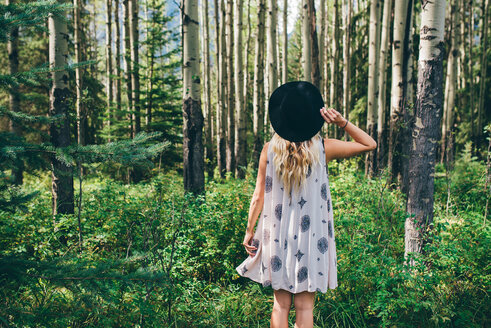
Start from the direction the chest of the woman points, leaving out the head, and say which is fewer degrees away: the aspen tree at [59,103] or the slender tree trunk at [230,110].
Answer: the slender tree trunk

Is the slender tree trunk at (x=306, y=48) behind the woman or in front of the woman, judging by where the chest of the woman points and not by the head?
in front

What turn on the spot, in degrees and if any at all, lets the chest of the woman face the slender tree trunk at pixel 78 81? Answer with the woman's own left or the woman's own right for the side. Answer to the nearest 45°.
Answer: approximately 45° to the woman's own left

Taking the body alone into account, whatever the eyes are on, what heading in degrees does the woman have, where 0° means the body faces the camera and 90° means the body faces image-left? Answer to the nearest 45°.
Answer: approximately 180°

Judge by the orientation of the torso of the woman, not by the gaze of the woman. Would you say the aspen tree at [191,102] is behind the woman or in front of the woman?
in front

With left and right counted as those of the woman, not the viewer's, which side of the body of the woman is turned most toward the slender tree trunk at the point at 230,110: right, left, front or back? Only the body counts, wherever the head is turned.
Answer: front

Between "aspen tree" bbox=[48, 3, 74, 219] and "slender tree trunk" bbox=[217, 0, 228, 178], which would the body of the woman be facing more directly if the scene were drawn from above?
the slender tree trunk

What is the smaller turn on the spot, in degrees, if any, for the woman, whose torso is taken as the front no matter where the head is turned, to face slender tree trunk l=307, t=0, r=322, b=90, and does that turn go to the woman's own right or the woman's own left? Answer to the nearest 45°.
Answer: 0° — they already face it

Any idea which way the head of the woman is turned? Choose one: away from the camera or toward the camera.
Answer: away from the camera

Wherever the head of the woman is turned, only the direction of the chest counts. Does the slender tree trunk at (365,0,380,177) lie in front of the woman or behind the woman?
in front
